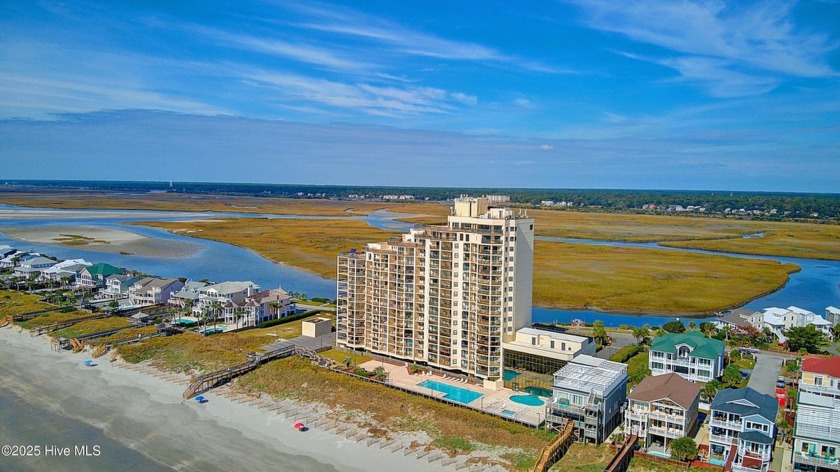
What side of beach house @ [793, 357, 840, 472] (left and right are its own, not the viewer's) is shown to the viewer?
front

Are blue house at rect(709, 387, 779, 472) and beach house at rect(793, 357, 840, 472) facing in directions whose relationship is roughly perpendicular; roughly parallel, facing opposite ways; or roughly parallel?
roughly parallel

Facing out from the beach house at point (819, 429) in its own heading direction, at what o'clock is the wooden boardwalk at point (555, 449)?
The wooden boardwalk is roughly at 2 o'clock from the beach house.

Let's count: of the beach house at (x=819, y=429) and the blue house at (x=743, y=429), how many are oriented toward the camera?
2

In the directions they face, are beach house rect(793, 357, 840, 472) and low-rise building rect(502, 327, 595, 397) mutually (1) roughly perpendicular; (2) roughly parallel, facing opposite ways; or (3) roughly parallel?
roughly parallel

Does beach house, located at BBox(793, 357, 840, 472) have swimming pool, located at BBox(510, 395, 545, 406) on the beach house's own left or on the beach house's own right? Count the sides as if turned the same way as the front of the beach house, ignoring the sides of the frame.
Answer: on the beach house's own right

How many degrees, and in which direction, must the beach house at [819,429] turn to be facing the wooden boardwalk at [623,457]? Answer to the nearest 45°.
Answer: approximately 45° to its right

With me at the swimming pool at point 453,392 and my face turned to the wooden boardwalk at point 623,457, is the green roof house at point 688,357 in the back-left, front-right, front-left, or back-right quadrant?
front-left

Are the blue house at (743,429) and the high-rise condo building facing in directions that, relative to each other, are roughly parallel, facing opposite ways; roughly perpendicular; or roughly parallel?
roughly parallel

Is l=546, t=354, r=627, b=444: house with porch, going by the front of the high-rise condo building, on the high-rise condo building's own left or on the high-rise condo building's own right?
on the high-rise condo building's own left

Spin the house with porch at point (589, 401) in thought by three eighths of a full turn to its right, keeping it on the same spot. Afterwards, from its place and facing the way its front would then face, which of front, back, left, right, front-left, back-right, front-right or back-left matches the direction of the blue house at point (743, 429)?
right

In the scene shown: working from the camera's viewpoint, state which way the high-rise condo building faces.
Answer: facing the viewer and to the left of the viewer

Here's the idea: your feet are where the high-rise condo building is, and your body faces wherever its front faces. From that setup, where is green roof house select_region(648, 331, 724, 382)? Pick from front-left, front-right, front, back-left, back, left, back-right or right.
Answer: back-left

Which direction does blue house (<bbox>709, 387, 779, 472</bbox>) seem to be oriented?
toward the camera

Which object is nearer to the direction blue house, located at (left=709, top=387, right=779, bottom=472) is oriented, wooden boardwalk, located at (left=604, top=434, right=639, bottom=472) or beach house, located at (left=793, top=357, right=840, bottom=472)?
the wooden boardwalk

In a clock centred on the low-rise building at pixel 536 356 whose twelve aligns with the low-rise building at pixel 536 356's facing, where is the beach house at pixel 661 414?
The beach house is roughly at 9 o'clock from the low-rise building.

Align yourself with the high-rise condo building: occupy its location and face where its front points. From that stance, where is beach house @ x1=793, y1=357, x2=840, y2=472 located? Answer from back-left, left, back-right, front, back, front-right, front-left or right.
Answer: left

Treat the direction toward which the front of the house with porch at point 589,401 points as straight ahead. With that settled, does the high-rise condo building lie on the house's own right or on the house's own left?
on the house's own right

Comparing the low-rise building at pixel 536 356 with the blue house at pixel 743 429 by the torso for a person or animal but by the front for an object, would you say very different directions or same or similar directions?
same or similar directions
